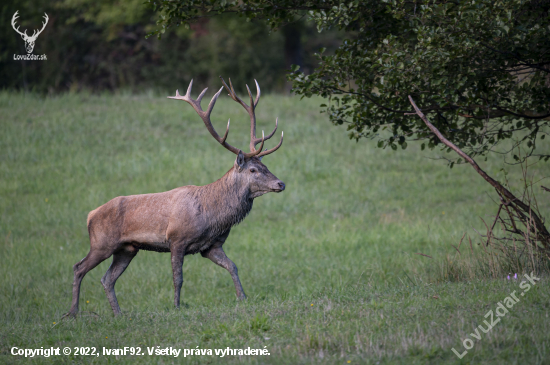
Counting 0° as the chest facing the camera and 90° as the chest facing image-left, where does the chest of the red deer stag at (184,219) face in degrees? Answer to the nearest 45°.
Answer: approximately 270°
